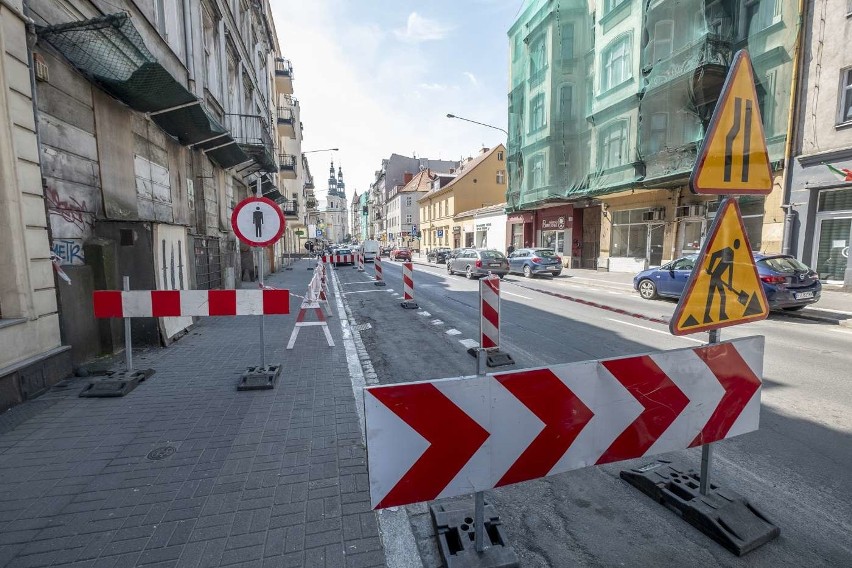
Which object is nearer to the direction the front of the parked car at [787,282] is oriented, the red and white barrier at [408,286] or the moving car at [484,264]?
the moving car

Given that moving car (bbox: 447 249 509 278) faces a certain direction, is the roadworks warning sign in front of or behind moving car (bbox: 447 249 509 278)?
behind

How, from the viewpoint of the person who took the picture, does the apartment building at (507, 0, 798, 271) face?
facing the viewer and to the left of the viewer

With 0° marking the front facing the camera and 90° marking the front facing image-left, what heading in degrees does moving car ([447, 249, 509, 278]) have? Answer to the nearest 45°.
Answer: approximately 135°

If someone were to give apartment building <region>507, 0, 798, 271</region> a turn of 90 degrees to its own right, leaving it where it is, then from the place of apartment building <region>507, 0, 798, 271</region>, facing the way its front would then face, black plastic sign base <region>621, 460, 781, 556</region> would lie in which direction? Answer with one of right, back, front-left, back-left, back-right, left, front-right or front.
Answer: back-left

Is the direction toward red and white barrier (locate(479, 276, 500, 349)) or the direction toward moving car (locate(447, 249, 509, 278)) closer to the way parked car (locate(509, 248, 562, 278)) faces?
the moving car

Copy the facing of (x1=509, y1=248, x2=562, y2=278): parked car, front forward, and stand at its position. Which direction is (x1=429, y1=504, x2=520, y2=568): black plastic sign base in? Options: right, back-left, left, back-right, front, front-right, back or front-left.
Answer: back-left

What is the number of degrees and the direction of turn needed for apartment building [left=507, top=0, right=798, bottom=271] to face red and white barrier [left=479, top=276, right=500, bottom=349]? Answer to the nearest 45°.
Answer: approximately 45° to its left

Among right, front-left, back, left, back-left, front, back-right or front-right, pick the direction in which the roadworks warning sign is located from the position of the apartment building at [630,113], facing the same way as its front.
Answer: front-left

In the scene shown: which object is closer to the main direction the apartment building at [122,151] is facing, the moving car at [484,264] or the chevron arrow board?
the chevron arrow board

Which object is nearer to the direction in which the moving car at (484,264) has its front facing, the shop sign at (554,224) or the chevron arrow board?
the shop sign

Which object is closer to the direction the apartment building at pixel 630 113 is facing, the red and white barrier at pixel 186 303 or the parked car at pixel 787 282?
the red and white barrier

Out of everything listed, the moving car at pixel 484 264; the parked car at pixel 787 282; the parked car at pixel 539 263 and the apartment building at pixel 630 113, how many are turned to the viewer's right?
0

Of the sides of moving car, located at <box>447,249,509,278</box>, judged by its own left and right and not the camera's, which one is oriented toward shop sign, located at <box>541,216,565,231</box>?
right

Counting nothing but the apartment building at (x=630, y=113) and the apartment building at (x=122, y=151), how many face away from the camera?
0
